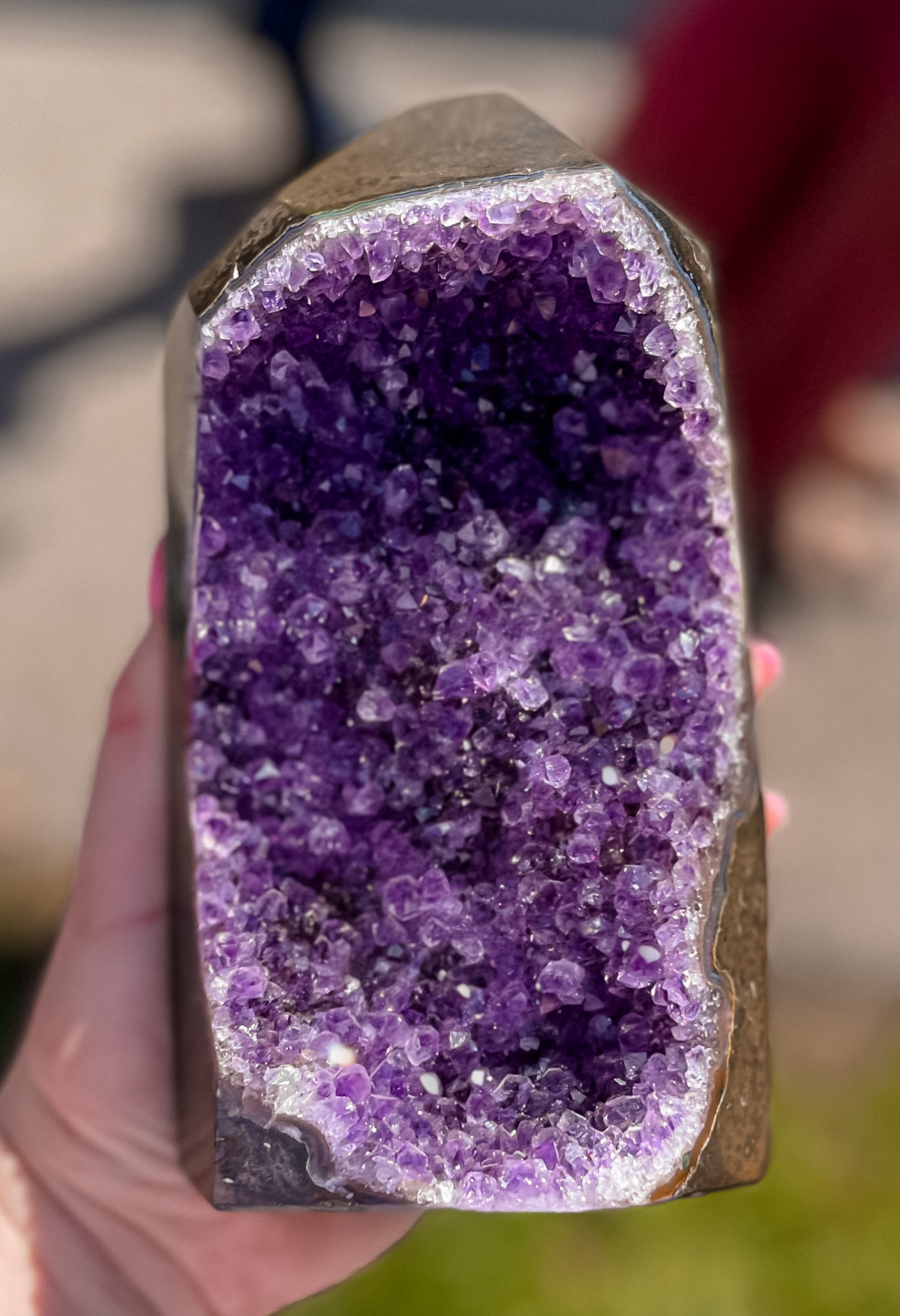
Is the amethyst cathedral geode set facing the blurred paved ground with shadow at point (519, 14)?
no

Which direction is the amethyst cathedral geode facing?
toward the camera
